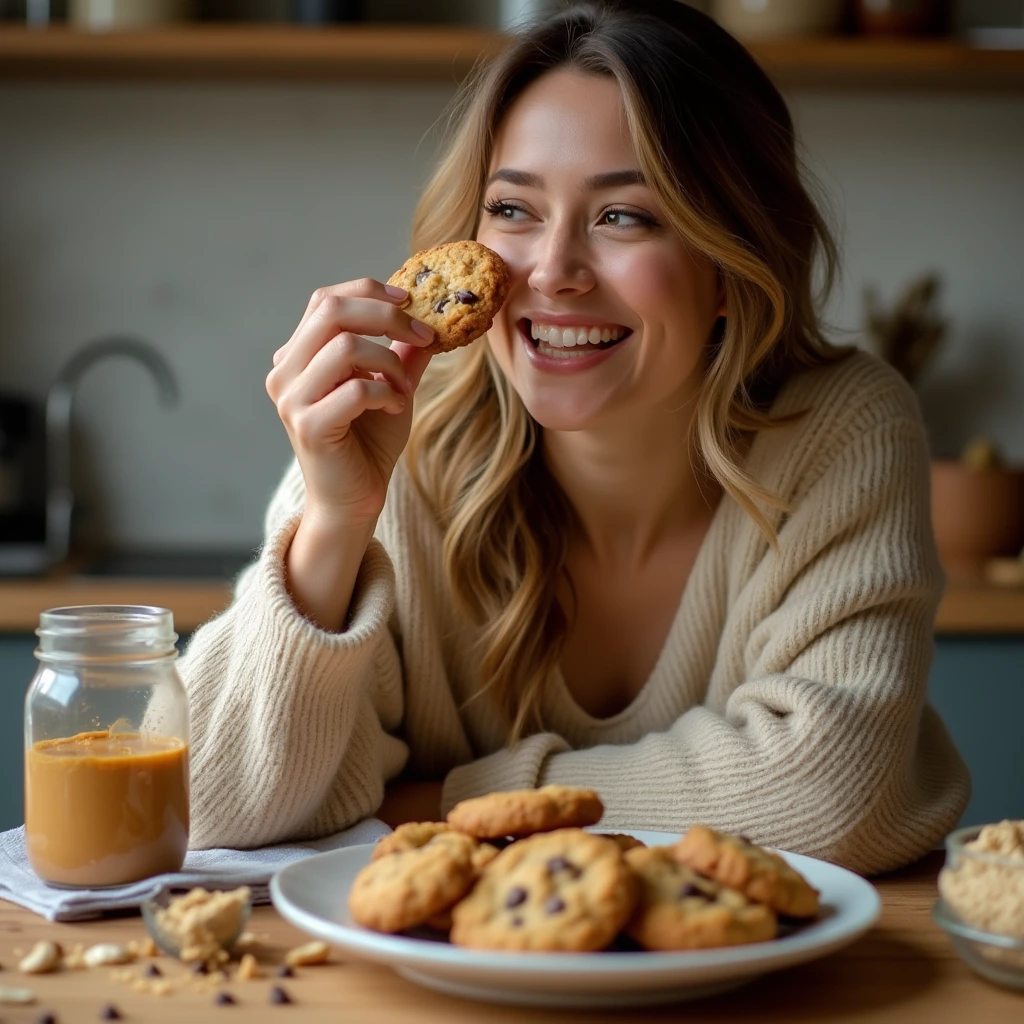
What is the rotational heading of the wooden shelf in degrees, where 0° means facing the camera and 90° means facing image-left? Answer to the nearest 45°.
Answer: approximately 0°

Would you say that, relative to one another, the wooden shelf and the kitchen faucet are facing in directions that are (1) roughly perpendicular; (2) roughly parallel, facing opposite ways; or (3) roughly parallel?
roughly perpendicular

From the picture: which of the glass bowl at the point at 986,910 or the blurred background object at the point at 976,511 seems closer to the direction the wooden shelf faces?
the glass bowl

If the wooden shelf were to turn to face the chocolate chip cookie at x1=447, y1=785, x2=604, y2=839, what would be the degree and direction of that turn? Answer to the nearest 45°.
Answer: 0° — it already faces it

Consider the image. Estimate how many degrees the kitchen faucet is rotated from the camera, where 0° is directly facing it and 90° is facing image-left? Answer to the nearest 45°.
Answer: approximately 270°

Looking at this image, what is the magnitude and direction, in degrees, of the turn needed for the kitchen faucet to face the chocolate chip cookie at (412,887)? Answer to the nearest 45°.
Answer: approximately 90° to its right

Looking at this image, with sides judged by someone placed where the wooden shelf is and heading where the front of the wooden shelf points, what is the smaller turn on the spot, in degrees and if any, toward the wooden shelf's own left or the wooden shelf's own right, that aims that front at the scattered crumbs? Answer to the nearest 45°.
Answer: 0° — it already faces it

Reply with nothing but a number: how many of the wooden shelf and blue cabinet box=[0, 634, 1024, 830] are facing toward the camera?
2
